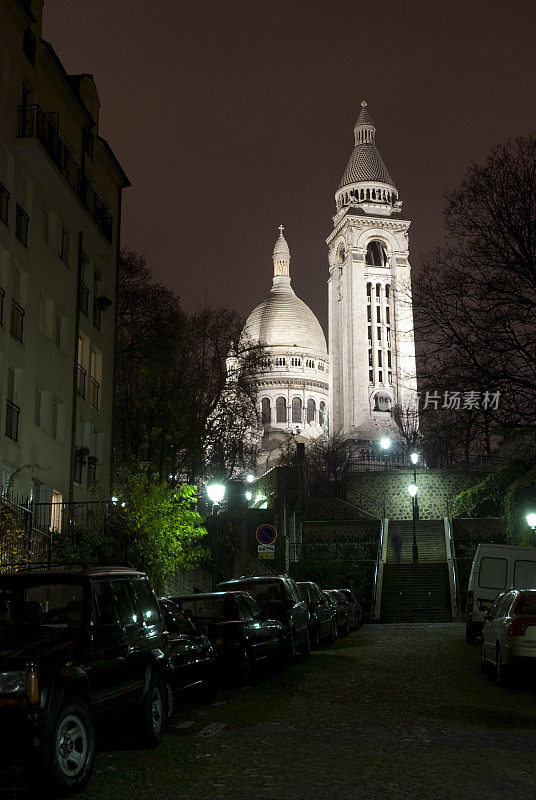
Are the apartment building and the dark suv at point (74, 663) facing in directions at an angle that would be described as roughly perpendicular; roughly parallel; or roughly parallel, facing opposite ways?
roughly perpendicular

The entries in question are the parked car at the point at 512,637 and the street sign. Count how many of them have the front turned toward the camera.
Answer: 1

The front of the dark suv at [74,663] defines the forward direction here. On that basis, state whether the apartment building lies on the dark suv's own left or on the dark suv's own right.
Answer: on the dark suv's own right

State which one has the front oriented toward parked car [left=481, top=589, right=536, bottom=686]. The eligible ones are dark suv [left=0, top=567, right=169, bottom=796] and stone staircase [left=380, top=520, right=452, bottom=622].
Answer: the stone staircase

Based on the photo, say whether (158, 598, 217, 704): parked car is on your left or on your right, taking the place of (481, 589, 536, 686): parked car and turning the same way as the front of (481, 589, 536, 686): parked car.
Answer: on your left

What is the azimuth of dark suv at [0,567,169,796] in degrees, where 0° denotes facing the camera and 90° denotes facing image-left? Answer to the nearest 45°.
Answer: approximately 45°

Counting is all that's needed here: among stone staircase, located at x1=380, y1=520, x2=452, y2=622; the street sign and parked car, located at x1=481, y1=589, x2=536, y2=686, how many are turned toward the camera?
2

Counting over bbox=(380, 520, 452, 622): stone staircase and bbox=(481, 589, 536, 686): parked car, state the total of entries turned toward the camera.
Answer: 1

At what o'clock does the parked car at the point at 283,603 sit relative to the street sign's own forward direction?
The parked car is roughly at 12 o'clock from the street sign.
